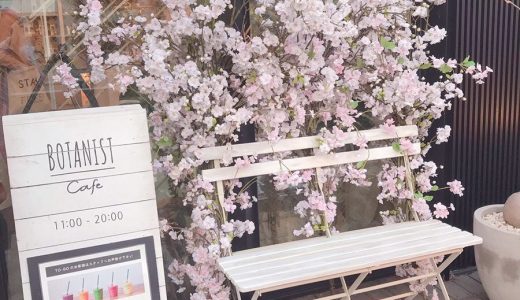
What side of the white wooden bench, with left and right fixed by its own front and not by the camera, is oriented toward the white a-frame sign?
right

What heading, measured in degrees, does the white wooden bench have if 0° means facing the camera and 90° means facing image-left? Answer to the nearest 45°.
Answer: approximately 315°

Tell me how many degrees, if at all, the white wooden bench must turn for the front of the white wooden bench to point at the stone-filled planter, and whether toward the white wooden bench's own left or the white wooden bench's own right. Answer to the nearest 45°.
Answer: approximately 90° to the white wooden bench's own left
